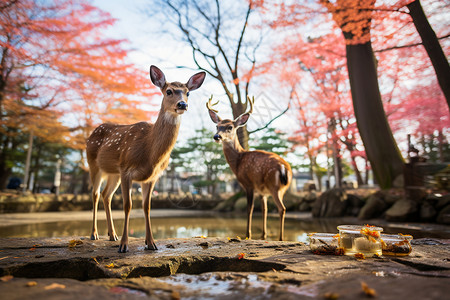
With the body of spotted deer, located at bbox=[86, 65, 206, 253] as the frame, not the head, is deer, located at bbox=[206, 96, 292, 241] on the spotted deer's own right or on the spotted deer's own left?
on the spotted deer's own left

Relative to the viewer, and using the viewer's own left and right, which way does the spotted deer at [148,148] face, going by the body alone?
facing the viewer and to the right of the viewer

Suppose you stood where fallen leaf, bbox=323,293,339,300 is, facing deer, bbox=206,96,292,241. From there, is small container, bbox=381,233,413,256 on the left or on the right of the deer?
right

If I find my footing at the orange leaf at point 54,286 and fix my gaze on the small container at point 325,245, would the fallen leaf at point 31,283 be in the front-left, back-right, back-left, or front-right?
back-left

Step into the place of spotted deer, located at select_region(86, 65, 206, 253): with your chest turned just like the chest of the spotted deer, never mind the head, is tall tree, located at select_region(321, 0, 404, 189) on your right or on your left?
on your left
